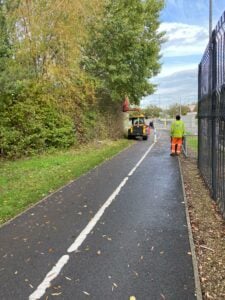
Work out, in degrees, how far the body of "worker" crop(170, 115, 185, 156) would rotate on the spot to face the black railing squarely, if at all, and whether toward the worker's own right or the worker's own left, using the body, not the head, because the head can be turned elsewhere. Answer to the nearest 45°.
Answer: approximately 180°

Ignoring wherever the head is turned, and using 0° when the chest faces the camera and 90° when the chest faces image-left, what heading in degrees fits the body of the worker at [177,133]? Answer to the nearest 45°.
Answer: approximately 180°

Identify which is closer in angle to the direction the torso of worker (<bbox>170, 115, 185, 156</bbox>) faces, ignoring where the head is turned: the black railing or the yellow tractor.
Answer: the yellow tractor
